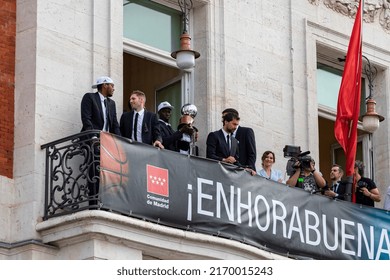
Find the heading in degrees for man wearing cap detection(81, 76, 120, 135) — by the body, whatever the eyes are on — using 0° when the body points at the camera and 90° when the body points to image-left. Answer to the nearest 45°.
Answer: approximately 315°

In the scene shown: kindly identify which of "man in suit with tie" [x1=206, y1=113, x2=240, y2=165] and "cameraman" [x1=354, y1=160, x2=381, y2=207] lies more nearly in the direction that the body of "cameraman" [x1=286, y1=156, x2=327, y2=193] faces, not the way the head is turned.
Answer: the man in suit with tie

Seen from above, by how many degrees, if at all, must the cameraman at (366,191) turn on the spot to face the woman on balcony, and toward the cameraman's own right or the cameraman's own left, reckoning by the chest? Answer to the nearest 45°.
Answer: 0° — they already face them

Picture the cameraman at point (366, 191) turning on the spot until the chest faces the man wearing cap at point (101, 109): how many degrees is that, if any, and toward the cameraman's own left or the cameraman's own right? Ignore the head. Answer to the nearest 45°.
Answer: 0° — they already face them

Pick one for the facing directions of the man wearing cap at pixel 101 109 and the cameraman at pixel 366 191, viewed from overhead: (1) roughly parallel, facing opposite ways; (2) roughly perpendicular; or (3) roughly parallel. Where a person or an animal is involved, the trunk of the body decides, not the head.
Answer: roughly perpendicular

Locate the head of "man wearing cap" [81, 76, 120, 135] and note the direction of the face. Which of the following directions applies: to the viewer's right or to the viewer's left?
to the viewer's right
